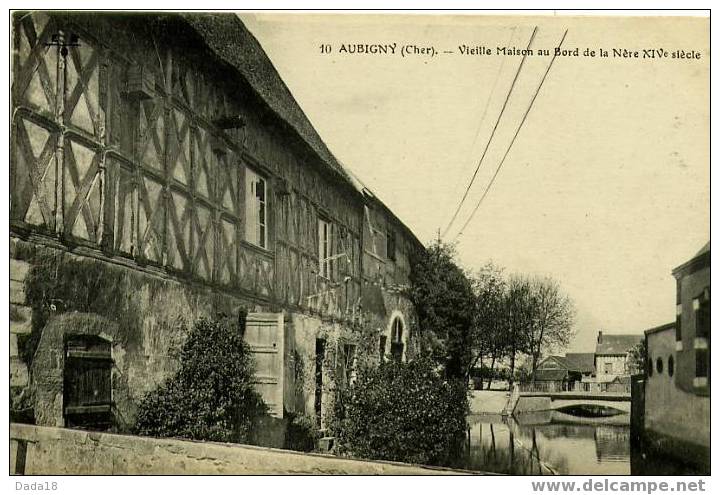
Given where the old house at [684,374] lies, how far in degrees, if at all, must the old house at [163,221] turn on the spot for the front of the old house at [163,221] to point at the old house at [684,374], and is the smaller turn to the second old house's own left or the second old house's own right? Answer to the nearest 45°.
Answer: approximately 45° to the second old house's own left

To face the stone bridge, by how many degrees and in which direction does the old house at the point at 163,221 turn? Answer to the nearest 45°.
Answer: approximately 90° to its left

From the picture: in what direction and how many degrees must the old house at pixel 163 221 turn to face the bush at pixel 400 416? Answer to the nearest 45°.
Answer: approximately 90° to its left

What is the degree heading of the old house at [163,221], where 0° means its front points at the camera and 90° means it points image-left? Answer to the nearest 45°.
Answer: approximately 315°

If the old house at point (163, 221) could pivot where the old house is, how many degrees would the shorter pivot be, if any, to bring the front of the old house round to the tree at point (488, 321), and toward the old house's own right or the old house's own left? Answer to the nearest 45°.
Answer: approximately 90° to the old house's own left
